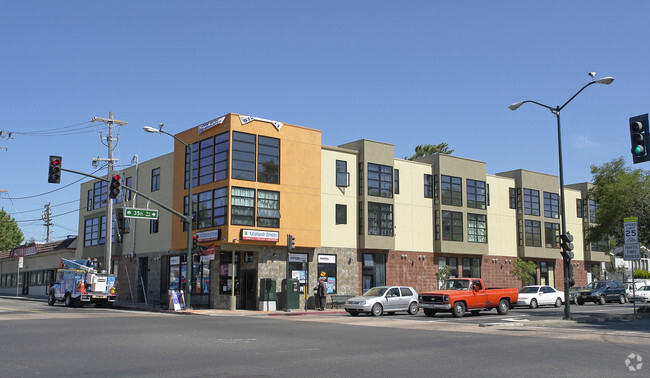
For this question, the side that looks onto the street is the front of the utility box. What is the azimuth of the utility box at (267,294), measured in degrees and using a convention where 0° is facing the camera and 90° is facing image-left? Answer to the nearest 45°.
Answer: approximately 0°

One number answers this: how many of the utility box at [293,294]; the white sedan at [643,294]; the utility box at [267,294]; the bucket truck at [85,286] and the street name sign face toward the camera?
3

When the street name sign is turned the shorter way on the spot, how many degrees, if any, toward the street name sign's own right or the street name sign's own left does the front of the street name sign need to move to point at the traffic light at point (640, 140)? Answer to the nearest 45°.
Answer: approximately 45° to the street name sign's own left

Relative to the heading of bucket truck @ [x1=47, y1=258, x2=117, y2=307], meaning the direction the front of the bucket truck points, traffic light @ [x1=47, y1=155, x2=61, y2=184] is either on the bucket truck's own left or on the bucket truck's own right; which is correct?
on the bucket truck's own left

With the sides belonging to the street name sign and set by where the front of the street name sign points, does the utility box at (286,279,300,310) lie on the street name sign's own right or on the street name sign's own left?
on the street name sign's own left

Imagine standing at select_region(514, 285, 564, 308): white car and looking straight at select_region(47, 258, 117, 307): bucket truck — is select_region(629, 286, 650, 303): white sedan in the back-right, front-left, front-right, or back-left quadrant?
back-right

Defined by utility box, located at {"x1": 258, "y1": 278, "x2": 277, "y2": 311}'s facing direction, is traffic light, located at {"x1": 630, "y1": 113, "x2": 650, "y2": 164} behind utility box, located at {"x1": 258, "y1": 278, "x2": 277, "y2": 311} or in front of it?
in front

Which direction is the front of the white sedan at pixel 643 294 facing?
to the viewer's left

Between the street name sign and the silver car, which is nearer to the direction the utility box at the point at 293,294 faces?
the silver car

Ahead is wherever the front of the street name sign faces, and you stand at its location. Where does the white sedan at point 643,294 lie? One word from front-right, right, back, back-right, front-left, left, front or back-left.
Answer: left

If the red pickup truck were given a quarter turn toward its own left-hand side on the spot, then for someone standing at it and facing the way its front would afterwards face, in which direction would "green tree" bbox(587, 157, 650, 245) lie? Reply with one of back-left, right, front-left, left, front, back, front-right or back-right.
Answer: left
